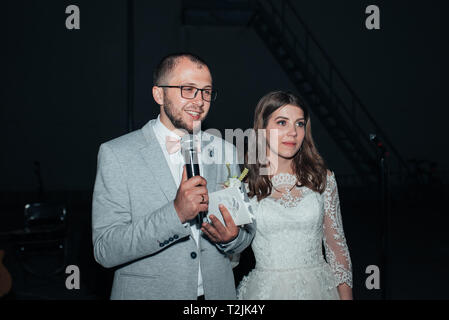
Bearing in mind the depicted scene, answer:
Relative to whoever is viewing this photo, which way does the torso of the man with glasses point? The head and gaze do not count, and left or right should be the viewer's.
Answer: facing the viewer and to the right of the viewer

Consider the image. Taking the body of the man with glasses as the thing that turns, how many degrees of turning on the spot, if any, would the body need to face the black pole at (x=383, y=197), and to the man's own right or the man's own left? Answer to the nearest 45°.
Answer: approximately 90° to the man's own left

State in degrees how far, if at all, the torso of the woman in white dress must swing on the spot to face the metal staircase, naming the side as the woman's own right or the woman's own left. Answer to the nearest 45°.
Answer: approximately 180°

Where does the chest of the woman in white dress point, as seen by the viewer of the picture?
toward the camera

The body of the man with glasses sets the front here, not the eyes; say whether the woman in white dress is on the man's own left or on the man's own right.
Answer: on the man's own left

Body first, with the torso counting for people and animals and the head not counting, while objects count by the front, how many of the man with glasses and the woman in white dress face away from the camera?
0

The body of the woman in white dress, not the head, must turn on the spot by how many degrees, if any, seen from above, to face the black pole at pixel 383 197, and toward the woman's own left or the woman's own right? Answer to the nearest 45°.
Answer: approximately 135° to the woman's own left

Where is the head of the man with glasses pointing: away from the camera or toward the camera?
toward the camera

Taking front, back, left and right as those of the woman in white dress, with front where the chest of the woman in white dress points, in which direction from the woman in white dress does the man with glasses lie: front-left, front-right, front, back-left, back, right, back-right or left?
front-right

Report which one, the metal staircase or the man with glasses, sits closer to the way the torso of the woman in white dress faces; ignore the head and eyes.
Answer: the man with glasses
